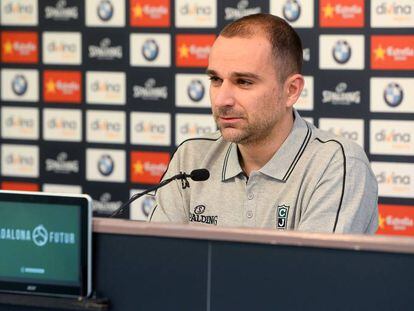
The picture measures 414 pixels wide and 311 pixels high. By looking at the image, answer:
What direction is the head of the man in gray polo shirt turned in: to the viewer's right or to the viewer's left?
to the viewer's left

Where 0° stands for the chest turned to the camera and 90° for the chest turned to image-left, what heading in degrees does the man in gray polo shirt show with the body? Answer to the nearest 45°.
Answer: approximately 45°

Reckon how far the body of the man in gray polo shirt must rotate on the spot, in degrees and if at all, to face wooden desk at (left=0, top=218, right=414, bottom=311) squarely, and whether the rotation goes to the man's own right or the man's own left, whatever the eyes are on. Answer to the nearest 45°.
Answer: approximately 45° to the man's own left
